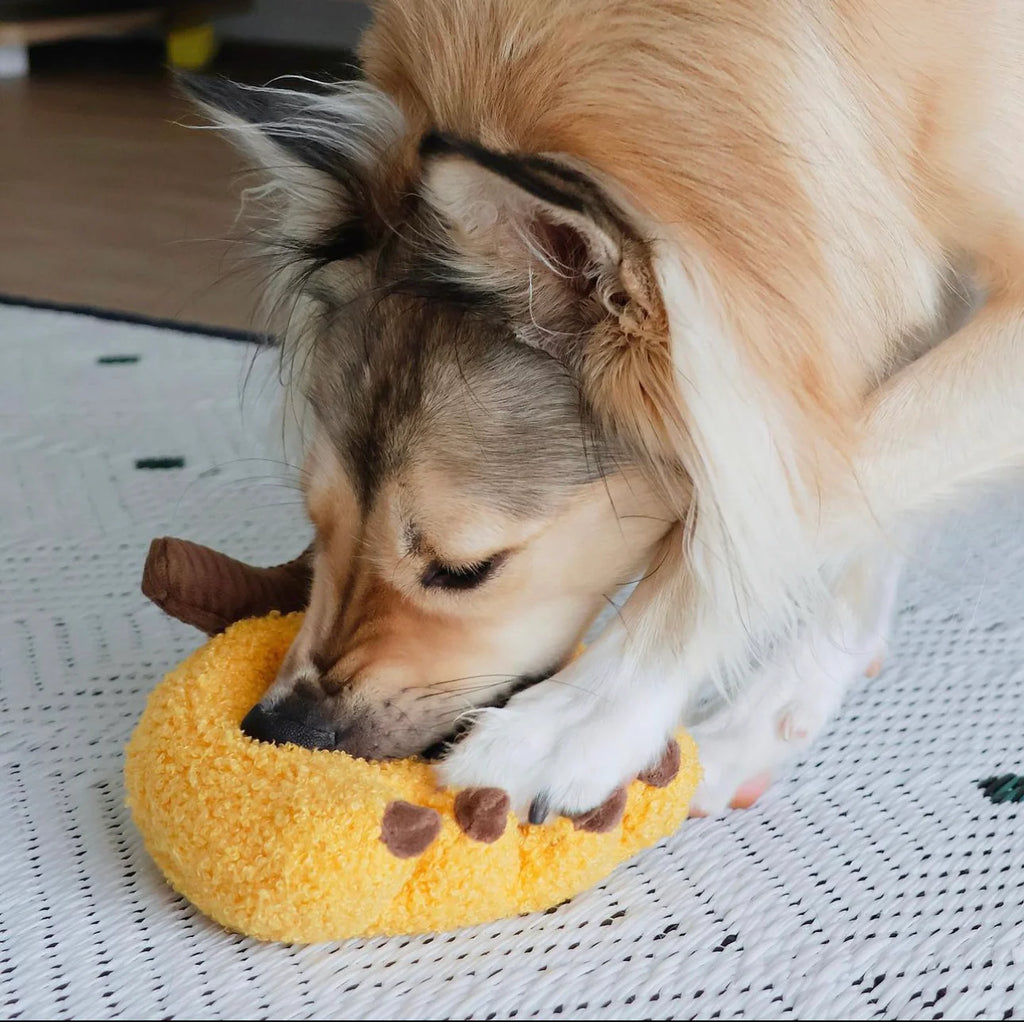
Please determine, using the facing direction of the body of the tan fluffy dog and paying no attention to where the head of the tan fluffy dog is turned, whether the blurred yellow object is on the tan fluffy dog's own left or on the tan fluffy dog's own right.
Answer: on the tan fluffy dog's own right

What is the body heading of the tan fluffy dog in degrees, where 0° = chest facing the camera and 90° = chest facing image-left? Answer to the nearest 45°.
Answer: approximately 45°
